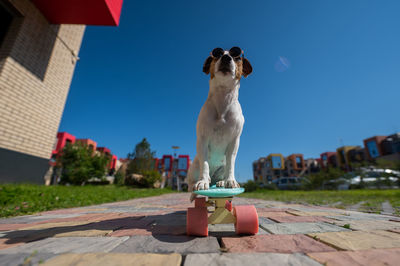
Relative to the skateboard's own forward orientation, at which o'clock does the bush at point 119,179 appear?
The bush is roughly at 5 o'clock from the skateboard.

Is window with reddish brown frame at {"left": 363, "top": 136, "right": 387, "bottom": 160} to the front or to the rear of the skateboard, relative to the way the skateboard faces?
to the rear

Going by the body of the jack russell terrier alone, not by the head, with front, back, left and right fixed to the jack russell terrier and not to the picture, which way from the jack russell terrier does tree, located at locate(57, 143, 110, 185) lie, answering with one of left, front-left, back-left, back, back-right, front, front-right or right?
back-right

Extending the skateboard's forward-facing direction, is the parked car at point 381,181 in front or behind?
behind

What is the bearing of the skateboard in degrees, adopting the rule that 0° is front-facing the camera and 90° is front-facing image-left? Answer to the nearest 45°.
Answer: approximately 0°

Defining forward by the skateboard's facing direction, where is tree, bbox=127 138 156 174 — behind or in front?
behind

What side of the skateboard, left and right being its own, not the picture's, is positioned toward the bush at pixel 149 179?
back

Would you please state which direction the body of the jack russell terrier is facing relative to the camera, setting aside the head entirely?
toward the camera

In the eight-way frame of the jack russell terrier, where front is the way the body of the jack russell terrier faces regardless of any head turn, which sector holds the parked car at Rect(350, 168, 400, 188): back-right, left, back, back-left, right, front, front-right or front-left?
back-left

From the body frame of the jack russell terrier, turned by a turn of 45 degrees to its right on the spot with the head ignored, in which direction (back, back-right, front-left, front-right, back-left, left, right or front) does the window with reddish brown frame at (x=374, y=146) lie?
back

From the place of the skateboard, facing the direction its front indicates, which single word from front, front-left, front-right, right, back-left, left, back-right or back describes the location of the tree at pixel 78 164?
back-right
